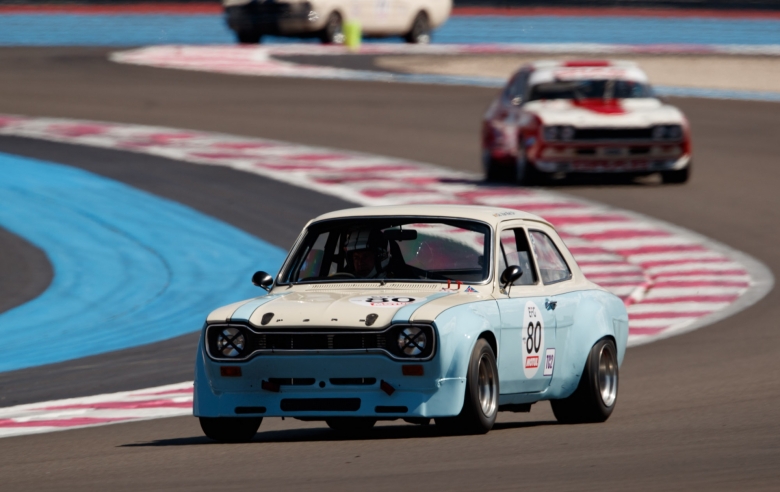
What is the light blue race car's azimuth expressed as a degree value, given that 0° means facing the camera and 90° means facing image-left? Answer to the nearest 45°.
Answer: approximately 45°

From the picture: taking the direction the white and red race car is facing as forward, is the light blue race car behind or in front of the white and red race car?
in front

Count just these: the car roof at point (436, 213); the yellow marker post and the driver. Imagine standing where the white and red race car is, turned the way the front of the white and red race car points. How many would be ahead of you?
2

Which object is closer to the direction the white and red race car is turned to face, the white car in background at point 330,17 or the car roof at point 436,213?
the car roof

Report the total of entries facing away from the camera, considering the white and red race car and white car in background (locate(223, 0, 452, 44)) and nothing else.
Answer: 0

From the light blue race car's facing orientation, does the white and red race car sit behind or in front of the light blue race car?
behind

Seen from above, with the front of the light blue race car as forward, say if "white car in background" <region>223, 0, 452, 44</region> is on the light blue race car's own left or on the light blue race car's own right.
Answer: on the light blue race car's own right

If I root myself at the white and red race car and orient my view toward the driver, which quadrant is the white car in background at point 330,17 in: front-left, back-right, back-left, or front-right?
back-right

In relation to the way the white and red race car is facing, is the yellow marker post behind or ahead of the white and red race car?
behind
